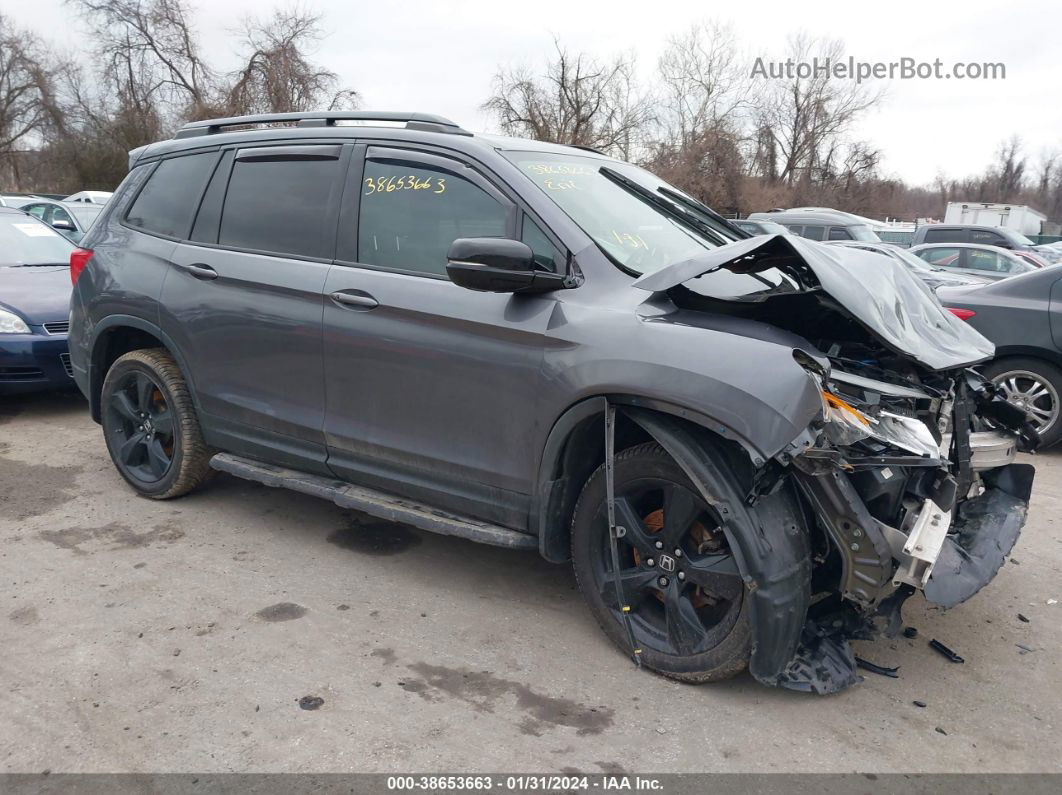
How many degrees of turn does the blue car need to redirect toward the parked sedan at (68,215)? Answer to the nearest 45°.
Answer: approximately 135° to its left

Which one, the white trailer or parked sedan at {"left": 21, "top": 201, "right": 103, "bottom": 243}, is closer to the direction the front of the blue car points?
the white trailer

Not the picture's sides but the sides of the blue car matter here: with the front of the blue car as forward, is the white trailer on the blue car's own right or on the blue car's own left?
on the blue car's own left

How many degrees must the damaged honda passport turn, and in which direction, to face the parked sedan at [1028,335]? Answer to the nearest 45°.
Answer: approximately 90° to its left

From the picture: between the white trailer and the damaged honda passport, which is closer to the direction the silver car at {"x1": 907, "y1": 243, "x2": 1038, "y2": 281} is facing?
the damaged honda passport

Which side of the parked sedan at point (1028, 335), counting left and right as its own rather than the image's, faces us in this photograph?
right
